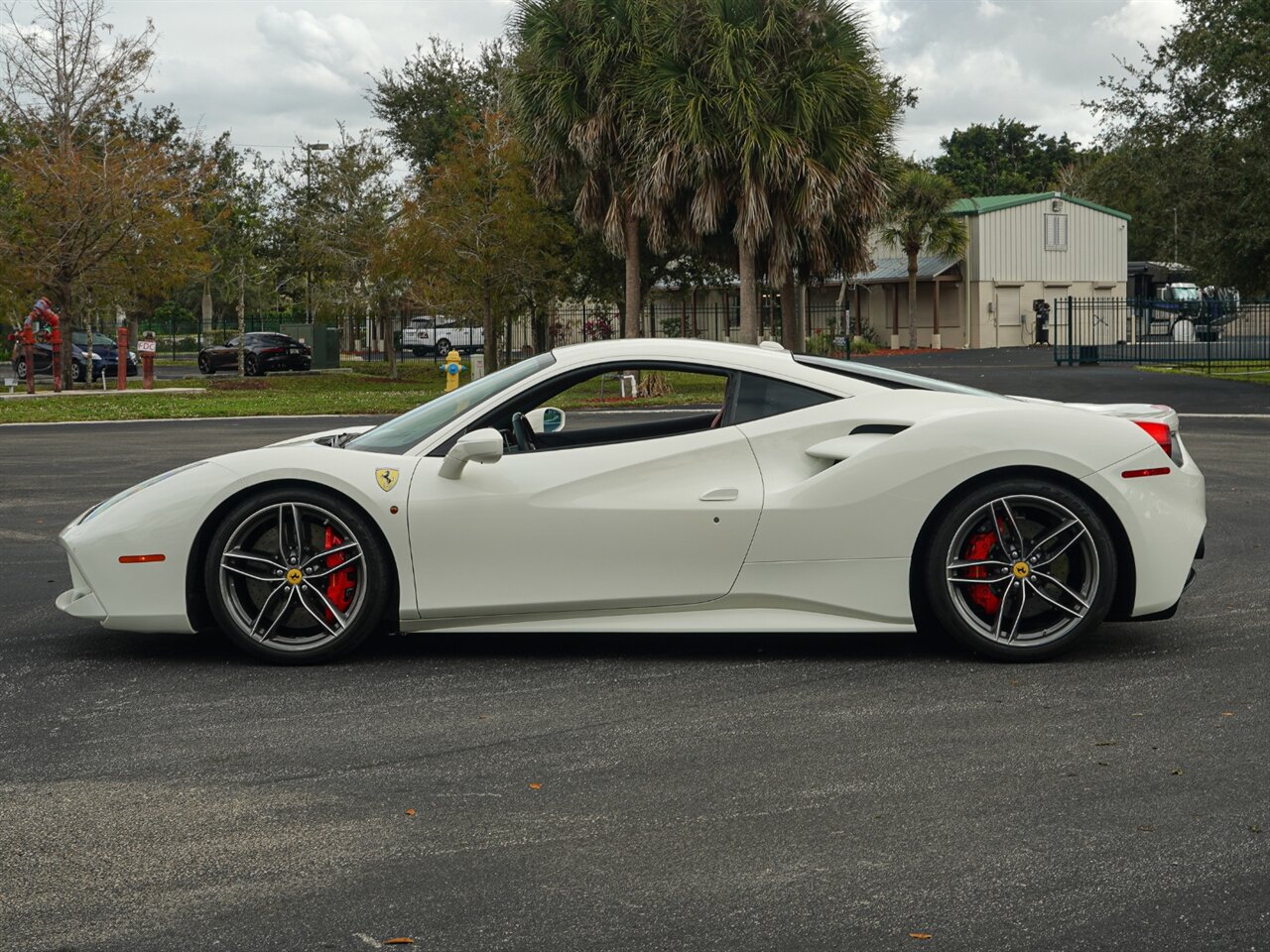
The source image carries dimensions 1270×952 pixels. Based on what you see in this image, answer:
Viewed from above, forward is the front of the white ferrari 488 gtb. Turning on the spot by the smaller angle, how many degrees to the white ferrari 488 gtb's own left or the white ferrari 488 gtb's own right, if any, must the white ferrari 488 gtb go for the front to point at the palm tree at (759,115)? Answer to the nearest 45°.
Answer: approximately 90° to the white ferrari 488 gtb's own right

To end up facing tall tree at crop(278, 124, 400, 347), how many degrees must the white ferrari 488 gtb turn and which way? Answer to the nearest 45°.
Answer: approximately 90° to its right

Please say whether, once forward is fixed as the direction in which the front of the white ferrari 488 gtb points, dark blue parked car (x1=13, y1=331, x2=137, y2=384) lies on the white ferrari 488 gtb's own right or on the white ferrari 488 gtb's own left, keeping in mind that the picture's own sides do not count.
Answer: on the white ferrari 488 gtb's own right

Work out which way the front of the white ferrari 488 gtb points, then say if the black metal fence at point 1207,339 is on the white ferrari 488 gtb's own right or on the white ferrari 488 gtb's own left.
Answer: on the white ferrari 488 gtb's own right

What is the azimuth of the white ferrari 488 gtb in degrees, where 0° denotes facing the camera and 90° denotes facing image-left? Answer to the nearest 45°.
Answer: approximately 90°

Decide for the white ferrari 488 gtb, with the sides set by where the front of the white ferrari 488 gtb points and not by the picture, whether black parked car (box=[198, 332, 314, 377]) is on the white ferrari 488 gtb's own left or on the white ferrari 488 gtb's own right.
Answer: on the white ferrari 488 gtb's own right

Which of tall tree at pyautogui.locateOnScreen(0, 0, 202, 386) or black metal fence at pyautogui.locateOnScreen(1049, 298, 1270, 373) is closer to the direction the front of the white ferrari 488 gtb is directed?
the tall tree

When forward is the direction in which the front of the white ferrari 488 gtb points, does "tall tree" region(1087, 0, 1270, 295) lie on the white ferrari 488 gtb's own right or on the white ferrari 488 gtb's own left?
on the white ferrari 488 gtb's own right
